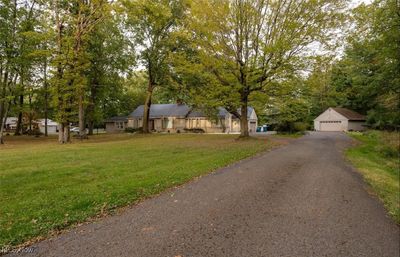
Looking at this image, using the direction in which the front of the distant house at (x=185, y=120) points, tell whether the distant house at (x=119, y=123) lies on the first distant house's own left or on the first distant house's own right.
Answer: on the first distant house's own right

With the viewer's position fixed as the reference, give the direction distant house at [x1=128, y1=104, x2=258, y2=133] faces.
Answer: facing the viewer

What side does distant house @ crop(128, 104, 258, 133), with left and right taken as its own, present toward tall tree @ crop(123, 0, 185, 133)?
front

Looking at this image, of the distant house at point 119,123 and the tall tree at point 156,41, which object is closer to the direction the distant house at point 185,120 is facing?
the tall tree

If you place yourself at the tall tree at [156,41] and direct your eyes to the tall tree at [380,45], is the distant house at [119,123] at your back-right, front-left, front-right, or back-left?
back-left

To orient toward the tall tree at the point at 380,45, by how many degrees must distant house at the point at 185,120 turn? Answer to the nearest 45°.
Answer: approximately 45° to its left
